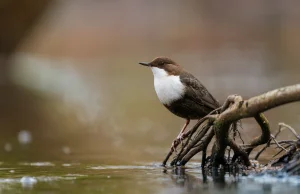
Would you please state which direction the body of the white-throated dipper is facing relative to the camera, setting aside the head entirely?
to the viewer's left

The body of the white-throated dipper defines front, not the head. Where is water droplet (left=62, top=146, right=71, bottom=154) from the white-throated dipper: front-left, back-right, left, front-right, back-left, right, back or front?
front-right

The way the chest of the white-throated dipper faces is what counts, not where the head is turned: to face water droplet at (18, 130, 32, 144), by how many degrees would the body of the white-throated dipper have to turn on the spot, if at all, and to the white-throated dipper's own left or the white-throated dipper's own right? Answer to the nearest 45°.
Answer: approximately 45° to the white-throated dipper's own right
